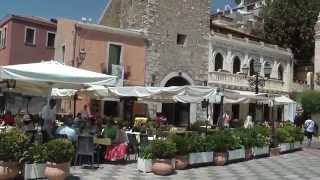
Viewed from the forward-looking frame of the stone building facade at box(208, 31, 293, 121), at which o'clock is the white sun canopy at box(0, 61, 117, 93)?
The white sun canopy is roughly at 2 o'clock from the stone building facade.

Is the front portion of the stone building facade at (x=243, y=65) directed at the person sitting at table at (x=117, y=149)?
no

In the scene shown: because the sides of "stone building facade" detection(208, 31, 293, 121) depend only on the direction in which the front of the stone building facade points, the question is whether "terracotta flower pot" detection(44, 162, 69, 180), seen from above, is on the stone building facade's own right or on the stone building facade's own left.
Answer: on the stone building facade's own right

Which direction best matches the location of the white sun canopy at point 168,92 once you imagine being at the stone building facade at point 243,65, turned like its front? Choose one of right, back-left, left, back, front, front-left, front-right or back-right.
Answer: front-right

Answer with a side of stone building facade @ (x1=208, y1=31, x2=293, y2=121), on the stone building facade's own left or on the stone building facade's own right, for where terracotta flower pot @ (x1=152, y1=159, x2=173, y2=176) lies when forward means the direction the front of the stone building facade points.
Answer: on the stone building facade's own right

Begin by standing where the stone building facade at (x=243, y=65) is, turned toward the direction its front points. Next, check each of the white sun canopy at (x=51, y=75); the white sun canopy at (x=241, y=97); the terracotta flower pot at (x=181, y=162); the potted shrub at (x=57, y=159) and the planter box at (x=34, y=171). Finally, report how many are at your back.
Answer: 0

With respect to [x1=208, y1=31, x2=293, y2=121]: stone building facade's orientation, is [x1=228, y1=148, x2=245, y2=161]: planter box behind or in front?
in front

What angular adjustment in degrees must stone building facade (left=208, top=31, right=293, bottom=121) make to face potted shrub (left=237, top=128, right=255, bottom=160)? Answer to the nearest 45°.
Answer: approximately 45° to its right

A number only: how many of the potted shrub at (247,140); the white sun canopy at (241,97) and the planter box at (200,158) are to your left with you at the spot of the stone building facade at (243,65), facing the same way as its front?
0

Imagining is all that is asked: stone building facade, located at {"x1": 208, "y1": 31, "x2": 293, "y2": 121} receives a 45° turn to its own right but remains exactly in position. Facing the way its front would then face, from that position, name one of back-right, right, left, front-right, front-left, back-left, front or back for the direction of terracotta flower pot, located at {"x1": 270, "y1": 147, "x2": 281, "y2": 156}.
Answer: front

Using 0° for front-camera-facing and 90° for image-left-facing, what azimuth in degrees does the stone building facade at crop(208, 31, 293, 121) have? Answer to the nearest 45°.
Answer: approximately 315°

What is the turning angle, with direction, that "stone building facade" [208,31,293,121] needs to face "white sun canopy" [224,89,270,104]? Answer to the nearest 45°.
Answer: approximately 45° to its right

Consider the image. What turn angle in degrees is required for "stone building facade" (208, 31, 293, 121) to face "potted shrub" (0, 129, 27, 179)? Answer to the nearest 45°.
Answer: approximately 45° to its right

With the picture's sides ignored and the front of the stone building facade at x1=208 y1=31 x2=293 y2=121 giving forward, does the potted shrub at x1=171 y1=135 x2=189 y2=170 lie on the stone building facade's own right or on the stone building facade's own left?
on the stone building facade's own right

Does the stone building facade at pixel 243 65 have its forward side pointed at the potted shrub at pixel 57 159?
no

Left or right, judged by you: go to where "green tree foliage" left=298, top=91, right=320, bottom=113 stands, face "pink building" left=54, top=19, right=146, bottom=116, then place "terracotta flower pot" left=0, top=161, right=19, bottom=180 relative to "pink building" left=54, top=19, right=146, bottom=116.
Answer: left

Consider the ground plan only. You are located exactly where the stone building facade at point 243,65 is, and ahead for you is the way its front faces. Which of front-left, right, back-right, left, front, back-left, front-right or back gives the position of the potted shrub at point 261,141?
front-right

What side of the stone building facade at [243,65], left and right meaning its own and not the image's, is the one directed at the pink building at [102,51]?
right

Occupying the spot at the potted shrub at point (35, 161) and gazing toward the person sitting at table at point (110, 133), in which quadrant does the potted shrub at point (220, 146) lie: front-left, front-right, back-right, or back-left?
front-right
